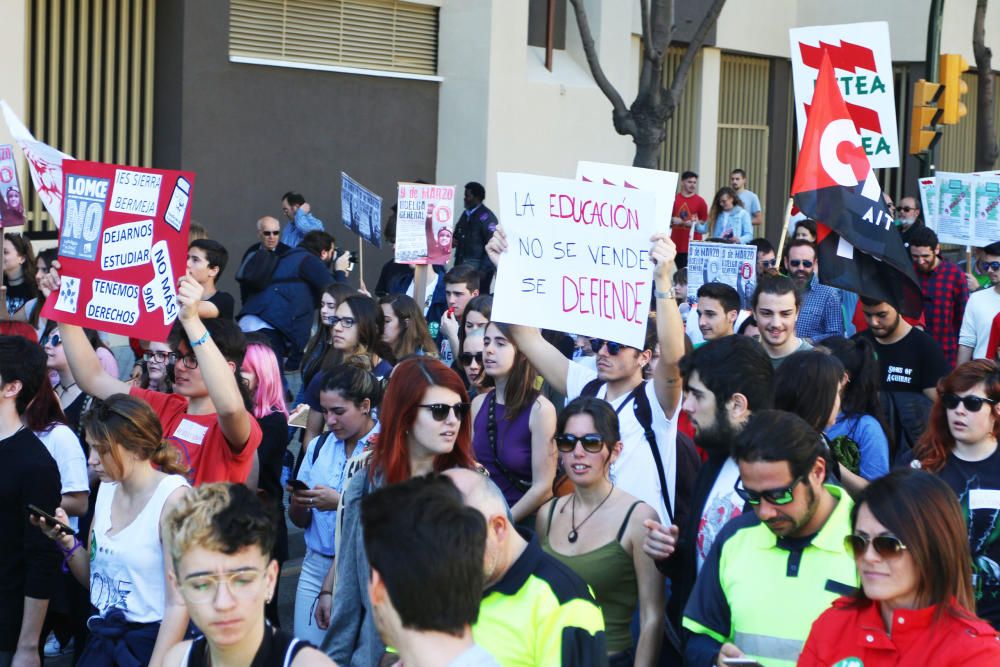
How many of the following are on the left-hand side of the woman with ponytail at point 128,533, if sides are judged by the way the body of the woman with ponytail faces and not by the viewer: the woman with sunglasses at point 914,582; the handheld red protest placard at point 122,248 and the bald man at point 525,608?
2

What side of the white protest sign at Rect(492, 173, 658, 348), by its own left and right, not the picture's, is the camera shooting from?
front

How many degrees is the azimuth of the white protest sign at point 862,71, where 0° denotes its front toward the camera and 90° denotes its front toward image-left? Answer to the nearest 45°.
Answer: approximately 0°

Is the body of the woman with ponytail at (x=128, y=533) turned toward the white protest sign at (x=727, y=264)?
no

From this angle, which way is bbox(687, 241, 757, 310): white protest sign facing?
toward the camera

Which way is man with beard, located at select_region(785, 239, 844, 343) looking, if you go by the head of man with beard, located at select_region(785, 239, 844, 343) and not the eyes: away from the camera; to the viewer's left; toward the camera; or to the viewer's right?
toward the camera

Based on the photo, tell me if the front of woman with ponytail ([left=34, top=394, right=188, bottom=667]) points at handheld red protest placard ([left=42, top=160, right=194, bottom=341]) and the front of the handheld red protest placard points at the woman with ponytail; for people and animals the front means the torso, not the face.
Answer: no

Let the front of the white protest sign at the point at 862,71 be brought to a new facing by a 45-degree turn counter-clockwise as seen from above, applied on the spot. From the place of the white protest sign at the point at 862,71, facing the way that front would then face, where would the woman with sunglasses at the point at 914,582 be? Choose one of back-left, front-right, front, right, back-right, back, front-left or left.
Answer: front-right

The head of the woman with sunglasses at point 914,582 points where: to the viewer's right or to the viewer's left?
to the viewer's left

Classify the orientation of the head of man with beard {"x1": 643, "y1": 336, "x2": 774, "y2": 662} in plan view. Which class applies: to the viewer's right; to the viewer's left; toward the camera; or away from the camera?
to the viewer's left

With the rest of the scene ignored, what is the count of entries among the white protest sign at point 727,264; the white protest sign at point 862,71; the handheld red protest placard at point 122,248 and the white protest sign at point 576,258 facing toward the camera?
4

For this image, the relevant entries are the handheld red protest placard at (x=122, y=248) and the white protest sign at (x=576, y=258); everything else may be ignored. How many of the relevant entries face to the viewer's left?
0

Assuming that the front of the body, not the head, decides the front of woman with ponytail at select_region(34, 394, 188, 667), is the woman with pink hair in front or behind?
behind
